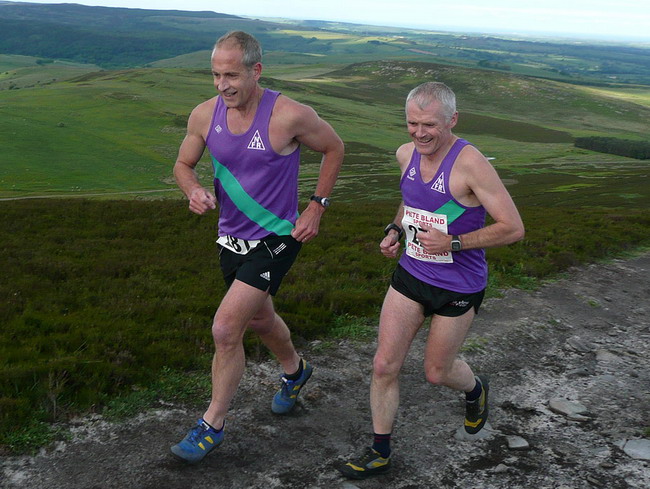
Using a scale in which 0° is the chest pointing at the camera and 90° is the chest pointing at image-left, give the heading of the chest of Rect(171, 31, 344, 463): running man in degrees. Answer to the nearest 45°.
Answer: approximately 45°

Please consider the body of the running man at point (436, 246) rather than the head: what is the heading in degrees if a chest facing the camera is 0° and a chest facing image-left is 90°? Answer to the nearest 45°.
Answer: approximately 45°

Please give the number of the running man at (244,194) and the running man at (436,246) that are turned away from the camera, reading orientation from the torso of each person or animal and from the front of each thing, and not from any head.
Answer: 0

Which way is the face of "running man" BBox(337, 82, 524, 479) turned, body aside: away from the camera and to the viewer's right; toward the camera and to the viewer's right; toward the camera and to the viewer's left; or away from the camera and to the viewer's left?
toward the camera and to the viewer's left

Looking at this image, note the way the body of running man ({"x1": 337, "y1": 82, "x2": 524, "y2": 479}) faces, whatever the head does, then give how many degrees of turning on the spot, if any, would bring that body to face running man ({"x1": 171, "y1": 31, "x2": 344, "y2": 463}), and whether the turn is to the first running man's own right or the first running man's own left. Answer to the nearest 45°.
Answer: approximately 45° to the first running man's own right

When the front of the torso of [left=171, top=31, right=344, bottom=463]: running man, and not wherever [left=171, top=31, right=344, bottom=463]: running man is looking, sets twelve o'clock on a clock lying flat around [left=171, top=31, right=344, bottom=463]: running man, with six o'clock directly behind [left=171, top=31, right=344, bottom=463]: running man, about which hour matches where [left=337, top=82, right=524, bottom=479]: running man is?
[left=337, top=82, right=524, bottom=479]: running man is roughly at 8 o'clock from [left=171, top=31, right=344, bottom=463]: running man.
